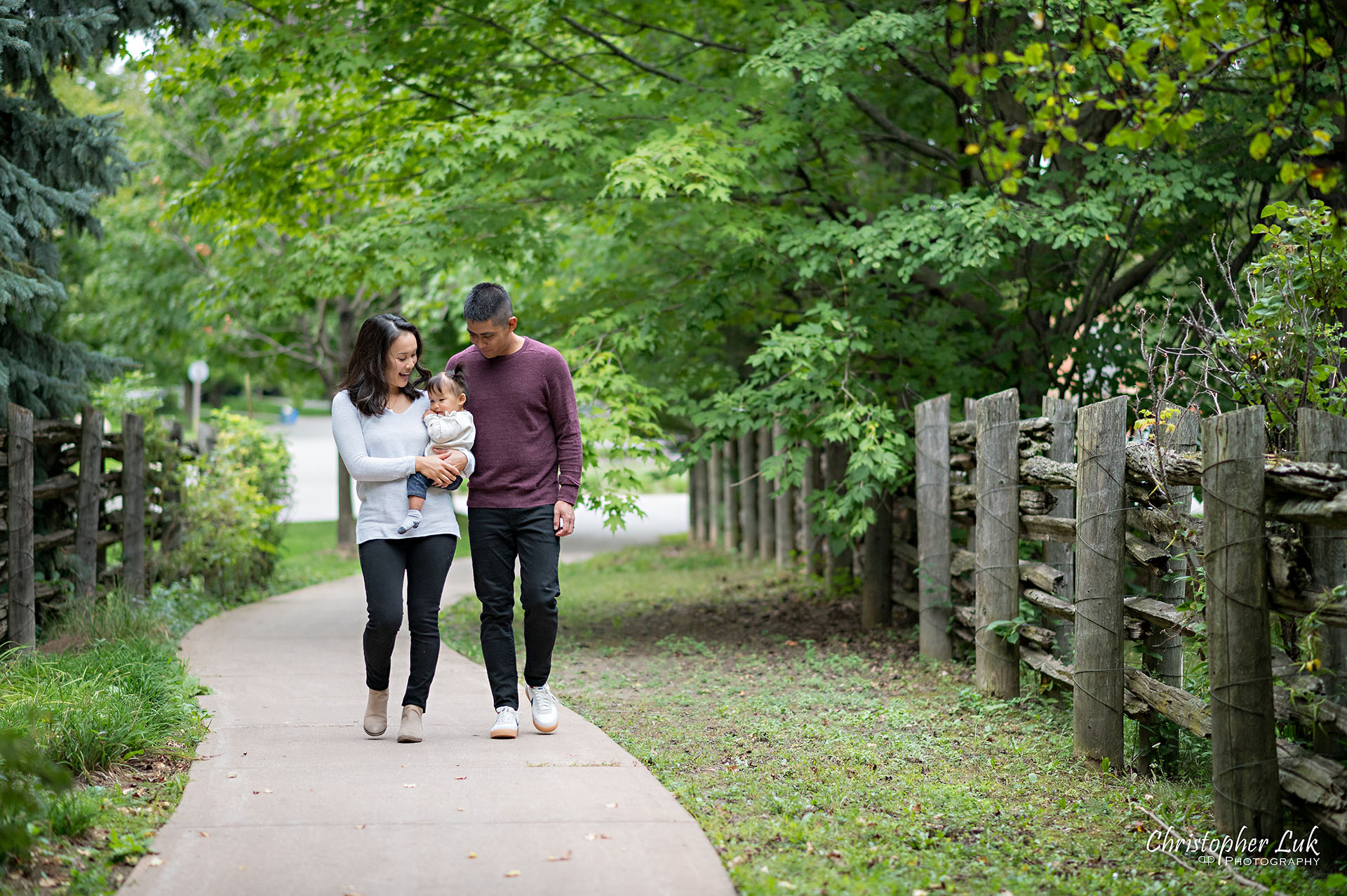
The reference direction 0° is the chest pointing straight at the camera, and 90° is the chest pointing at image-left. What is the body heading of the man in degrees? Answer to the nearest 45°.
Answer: approximately 0°

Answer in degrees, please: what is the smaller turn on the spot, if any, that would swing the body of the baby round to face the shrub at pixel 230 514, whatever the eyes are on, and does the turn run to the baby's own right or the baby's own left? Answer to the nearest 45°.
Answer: approximately 135° to the baby's own right

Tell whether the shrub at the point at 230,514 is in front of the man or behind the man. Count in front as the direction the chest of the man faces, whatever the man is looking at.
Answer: behind

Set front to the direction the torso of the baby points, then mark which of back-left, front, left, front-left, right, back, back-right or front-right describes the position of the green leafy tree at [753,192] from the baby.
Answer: back

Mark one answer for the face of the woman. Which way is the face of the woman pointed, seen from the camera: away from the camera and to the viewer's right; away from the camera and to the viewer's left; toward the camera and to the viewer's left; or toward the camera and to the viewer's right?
toward the camera and to the viewer's right

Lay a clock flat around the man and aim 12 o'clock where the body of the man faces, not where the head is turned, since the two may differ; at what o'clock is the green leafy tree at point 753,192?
The green leafy tree is roughly at 7 o'clock from the man.
